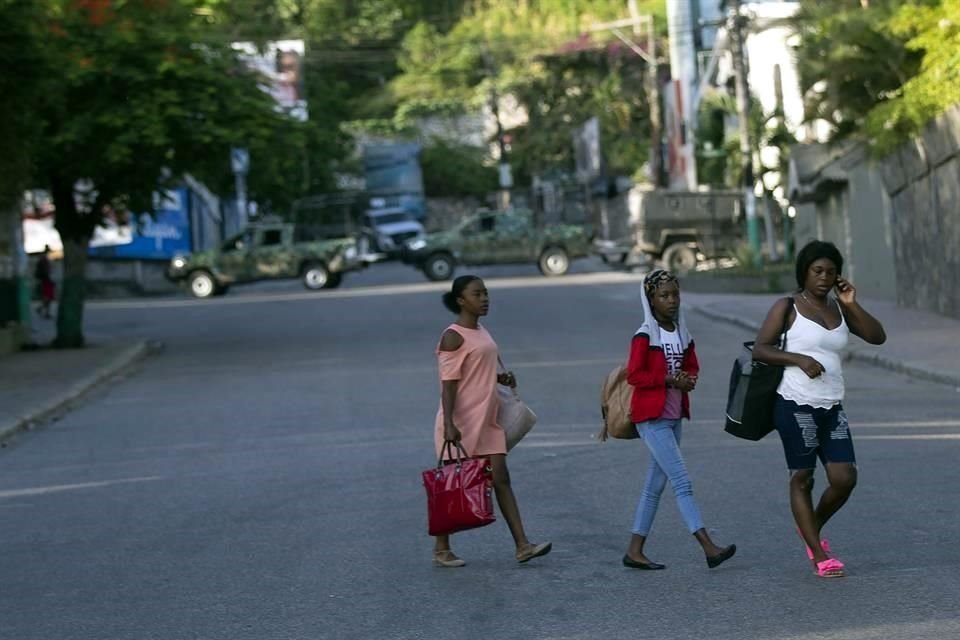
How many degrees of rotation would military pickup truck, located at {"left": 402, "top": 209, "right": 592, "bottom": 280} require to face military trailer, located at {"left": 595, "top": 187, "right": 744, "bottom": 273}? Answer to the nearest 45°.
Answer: approximately 135° to its left

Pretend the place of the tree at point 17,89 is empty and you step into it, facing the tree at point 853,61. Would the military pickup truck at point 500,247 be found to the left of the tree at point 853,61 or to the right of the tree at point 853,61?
left

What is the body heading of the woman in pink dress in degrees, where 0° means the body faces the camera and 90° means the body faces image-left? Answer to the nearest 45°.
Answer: approximately 270°

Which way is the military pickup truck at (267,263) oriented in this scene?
to the viewer's left

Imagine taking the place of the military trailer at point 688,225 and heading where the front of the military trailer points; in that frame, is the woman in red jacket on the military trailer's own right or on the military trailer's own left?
on the military trailer's own left

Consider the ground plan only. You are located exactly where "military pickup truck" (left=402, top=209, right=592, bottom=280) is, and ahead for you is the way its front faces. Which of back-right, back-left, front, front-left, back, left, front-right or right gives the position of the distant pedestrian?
front-left

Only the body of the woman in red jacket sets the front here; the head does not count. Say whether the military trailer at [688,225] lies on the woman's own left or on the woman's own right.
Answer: on the woman's own left

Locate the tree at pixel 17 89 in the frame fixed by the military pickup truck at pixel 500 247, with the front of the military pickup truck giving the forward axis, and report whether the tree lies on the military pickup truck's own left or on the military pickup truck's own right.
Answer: on the military pickup truck's own left

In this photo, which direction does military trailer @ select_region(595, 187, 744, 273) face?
to the viewer's left

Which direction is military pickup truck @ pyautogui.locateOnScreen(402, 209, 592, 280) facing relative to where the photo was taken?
to the viewer's left

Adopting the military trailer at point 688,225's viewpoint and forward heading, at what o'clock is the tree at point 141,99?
The tree is roughly at 10 o'clock from the military trailer.

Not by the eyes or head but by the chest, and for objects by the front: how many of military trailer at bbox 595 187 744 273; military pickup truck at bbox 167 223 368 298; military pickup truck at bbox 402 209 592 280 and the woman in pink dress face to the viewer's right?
1

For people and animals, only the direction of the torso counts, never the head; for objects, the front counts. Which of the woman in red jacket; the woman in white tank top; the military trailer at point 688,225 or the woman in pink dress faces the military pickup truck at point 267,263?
the military trailer
